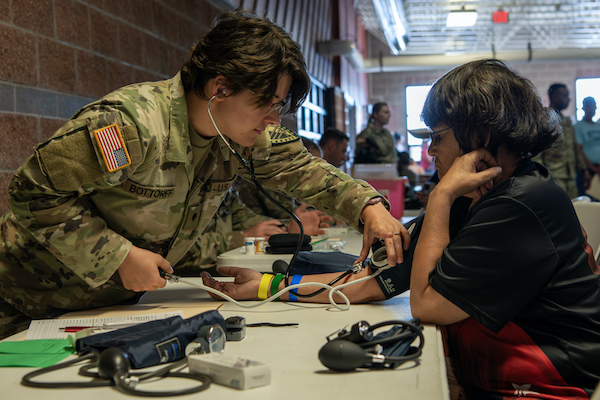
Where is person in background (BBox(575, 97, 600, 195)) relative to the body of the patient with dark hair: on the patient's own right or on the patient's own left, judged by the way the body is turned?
on the patient's own right

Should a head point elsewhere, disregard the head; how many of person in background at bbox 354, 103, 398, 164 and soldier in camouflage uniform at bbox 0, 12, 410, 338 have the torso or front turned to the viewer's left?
0

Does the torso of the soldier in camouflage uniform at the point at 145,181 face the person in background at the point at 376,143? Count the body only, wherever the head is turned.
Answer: no

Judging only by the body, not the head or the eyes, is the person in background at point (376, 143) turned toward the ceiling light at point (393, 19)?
no

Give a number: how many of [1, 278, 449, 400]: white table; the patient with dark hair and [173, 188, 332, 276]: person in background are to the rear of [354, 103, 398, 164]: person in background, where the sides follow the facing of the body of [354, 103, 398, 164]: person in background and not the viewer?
0

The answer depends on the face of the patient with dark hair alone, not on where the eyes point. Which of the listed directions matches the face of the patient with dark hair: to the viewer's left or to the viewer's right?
to the viewer's left

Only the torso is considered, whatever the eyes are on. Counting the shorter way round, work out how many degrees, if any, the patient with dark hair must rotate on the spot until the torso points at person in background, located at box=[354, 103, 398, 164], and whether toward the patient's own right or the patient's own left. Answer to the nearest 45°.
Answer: approximately 90° to the patient's own right

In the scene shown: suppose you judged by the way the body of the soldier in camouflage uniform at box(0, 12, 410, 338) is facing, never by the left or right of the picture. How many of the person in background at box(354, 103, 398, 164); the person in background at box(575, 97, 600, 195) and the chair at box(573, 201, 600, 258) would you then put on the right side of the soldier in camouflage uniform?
0

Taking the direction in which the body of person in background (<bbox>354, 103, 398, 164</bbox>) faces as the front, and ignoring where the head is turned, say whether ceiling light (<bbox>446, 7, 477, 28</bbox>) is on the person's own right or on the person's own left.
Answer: on the person's own left

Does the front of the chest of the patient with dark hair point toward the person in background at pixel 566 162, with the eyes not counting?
no

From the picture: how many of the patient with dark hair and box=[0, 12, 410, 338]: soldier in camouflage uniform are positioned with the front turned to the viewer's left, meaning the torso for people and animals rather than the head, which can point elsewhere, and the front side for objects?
1

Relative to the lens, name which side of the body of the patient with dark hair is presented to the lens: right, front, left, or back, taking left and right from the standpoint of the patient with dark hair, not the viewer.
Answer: left

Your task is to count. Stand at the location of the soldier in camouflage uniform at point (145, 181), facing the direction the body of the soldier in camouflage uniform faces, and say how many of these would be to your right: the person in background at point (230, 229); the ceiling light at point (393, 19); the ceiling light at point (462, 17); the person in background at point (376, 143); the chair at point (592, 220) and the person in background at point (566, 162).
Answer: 0

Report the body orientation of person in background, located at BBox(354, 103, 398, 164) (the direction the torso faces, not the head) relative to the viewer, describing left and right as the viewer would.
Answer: facing the viewer and to the right of the viewer

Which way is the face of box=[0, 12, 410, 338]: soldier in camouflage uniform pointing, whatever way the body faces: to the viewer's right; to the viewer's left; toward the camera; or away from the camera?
to the viewer's right

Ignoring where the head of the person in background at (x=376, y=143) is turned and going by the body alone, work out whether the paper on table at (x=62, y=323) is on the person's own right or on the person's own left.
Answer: on the person's own right

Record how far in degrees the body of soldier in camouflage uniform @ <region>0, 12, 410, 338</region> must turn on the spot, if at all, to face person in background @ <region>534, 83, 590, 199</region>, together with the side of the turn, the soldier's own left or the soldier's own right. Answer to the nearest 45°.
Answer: approximately 90° to the soldier's own left

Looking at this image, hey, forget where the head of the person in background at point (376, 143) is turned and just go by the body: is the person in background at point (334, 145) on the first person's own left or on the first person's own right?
on the first person's own right
